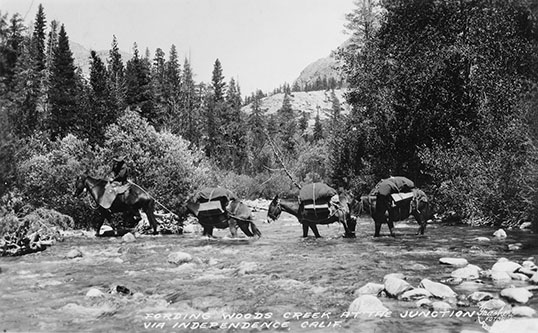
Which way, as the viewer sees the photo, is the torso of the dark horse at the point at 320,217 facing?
to the viewer's left

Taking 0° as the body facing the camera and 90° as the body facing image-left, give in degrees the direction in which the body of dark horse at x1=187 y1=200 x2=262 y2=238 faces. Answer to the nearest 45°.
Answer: approximately 90°

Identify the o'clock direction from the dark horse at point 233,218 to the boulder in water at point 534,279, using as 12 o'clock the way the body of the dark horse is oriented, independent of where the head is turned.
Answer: The boulder in water is roughly at 8 o'clock from the dark horse.

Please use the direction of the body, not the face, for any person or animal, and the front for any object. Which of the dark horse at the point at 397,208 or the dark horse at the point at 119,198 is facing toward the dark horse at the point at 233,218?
the dark horse at the point at 397,208

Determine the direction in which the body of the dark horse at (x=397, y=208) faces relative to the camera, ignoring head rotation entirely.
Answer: to the viewer's left

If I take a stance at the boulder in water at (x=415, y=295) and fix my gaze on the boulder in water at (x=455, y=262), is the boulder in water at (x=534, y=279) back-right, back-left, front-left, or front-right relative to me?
front-right

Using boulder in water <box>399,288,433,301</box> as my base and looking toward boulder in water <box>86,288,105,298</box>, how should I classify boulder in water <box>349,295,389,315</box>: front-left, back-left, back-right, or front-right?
front-left

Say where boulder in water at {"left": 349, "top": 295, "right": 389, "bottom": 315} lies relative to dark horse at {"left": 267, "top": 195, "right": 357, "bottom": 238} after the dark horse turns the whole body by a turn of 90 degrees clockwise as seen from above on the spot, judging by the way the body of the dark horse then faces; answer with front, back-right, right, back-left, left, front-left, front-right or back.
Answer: back

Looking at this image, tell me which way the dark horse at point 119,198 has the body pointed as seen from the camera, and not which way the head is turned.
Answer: to the viewer's left

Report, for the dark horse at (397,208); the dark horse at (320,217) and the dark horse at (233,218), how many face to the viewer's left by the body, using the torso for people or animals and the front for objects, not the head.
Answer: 3

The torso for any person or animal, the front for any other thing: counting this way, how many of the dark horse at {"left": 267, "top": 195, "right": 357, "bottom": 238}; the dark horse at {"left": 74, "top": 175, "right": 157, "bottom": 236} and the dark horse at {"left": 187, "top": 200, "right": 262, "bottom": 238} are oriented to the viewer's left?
3
